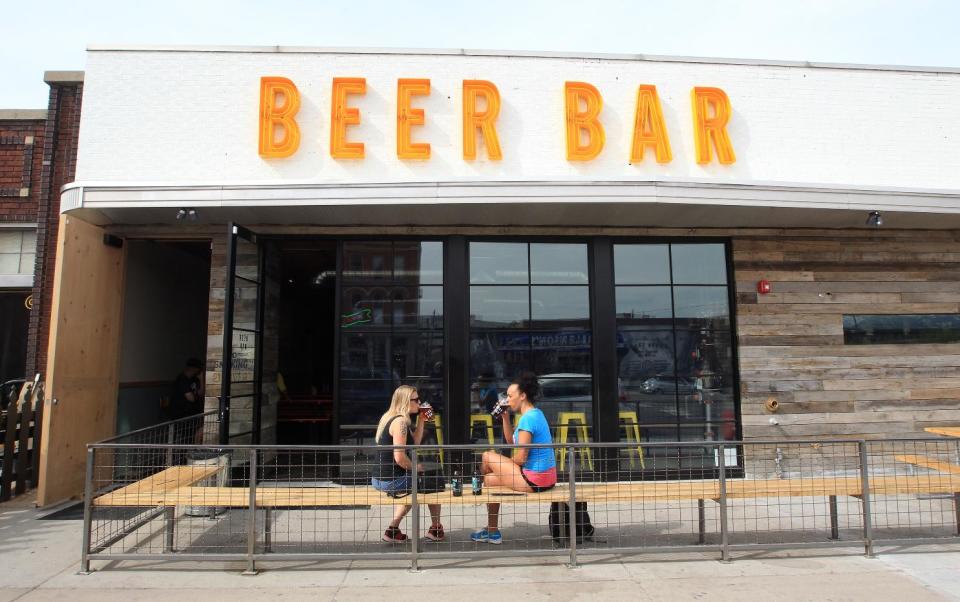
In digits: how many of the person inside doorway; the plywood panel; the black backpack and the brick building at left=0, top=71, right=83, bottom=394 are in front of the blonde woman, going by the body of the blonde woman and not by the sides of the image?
1

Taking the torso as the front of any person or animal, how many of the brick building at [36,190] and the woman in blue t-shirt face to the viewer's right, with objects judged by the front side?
0

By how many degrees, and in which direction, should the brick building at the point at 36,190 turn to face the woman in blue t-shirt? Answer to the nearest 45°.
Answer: approximately 45° to its left

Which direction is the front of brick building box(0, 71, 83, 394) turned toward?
toward the camera

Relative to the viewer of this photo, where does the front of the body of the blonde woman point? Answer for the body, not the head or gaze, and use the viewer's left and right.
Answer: facing to the right of the viewer

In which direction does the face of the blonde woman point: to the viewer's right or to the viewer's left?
to the viewer's right

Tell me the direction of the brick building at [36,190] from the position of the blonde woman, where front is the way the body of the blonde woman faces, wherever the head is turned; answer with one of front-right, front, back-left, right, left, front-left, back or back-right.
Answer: back-left

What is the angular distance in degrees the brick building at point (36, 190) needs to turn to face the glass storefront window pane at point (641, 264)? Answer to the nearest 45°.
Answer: approximately 45° to its left

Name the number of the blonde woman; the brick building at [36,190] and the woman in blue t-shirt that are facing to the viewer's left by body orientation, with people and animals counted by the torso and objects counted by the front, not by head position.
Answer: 1

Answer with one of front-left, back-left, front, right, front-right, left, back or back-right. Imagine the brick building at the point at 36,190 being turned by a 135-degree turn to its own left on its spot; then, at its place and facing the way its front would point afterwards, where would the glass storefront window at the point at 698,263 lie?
right

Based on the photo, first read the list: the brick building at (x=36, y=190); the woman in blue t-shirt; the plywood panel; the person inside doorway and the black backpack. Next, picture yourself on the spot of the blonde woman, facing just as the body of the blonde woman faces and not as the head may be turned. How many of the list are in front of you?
2

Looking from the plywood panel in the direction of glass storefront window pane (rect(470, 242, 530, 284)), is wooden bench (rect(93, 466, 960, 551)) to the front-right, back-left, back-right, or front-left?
front-right

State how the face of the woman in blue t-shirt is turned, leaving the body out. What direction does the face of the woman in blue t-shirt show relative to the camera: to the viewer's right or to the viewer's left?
to the viewer's left

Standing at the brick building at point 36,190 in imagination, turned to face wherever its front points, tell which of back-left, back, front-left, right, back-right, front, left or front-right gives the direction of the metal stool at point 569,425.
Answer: front-left

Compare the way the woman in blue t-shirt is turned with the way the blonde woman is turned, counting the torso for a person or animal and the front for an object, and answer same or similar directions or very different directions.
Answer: very different directions

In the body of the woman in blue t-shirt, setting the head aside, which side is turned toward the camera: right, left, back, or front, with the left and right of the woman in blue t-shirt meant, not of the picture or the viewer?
left
